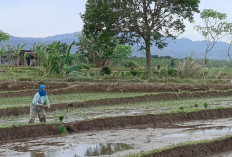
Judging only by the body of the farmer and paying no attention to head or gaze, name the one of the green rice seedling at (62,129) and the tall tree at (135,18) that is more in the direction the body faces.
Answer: the green rice seedling

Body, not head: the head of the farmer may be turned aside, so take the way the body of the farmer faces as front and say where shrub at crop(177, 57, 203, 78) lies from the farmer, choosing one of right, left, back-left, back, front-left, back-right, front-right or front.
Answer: left

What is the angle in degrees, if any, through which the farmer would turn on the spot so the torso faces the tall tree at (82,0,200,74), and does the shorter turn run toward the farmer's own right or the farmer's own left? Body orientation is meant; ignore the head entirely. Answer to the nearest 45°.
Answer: approximately 90° to the farmer's own left

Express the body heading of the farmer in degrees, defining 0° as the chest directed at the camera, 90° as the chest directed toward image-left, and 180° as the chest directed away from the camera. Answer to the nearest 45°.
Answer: approximately 315°

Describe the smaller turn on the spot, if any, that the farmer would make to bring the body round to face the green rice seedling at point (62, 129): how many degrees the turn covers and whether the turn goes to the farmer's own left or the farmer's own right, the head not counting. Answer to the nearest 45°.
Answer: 0° — they already face it

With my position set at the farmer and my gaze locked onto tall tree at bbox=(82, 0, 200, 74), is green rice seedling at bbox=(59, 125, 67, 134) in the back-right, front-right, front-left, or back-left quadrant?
back-right

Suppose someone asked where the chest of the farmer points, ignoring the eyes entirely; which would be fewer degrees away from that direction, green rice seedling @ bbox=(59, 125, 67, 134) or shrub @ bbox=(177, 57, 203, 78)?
the green rice seedling
